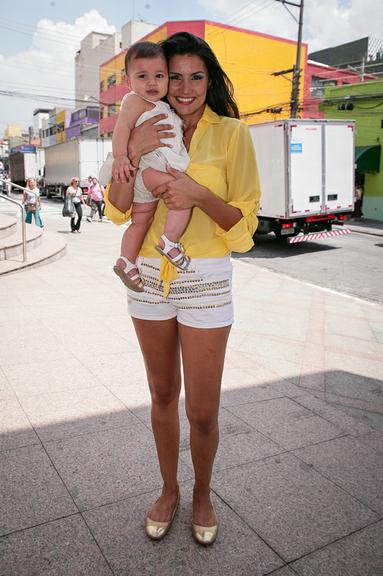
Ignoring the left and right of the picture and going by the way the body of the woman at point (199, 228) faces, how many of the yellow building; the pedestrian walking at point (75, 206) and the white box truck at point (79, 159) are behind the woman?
3

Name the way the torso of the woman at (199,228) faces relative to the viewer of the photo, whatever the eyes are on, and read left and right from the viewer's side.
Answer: facing the viewer

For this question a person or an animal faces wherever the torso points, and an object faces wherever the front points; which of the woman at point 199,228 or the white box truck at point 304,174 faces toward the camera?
the woman

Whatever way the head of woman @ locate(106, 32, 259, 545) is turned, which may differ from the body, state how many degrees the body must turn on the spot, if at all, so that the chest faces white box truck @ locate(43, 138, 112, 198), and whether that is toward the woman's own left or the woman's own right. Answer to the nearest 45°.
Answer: approximately 180°

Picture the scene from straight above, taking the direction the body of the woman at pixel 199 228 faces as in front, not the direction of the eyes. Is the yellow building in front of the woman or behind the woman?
behind

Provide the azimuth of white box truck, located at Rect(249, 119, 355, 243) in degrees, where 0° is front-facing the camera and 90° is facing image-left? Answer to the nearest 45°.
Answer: approximately 135°

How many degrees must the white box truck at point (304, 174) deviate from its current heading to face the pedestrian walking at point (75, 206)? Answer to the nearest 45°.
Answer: approximately 45° to its left

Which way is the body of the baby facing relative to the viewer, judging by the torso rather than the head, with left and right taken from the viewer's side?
facing the viewer and to the right of the viewer

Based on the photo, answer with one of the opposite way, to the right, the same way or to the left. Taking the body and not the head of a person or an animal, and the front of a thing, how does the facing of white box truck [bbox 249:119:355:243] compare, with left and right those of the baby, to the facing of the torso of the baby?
the opposite way

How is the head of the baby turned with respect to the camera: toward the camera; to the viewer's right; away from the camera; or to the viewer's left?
toward the camera

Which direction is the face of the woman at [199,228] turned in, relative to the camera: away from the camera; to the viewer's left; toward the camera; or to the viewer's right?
toward the camera

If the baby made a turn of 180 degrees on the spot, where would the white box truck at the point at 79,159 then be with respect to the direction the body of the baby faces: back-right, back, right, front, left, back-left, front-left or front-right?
front-right
